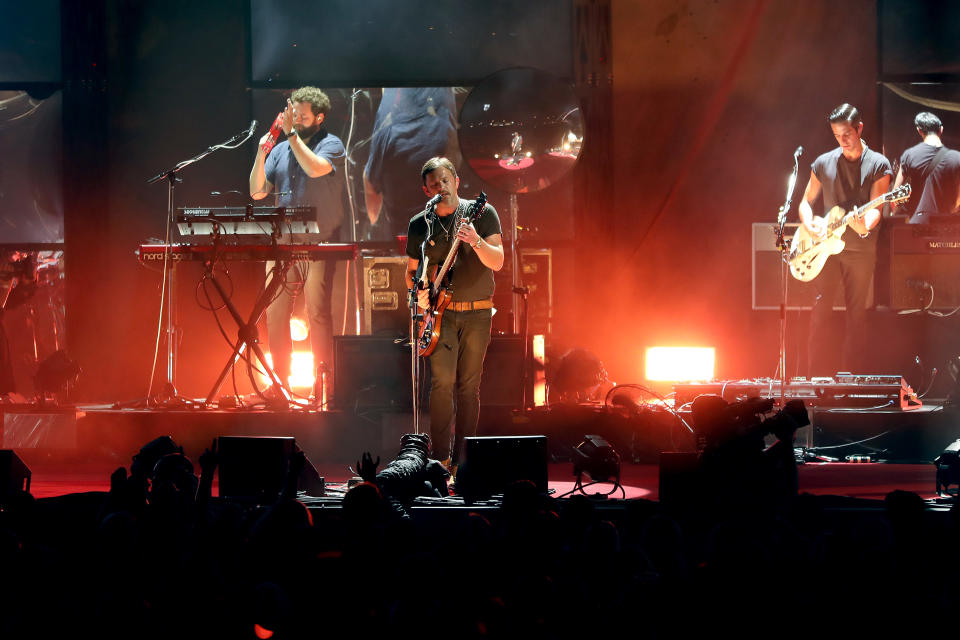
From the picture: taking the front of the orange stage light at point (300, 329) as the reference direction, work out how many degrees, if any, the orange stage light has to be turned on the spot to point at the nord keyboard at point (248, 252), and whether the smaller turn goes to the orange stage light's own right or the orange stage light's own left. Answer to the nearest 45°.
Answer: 0° — it already faces it

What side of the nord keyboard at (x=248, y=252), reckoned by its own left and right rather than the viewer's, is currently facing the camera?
back

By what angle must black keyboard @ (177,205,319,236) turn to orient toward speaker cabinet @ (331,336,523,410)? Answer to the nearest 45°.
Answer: approximately 135° to its right

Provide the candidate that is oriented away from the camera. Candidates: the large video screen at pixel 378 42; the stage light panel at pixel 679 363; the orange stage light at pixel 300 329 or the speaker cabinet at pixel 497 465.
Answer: the speaker cabinet

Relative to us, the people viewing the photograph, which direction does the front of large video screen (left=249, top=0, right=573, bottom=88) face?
facing the viewer

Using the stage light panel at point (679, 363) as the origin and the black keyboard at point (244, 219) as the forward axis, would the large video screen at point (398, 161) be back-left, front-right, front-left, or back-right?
front-right

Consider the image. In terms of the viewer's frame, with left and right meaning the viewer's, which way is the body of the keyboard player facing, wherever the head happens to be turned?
facing the viewer and to the left of the viewer

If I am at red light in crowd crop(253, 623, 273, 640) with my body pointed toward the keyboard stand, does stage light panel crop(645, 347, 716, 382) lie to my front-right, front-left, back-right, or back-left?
front-right

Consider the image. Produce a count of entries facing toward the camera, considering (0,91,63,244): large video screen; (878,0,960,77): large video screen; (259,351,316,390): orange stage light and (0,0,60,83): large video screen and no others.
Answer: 4

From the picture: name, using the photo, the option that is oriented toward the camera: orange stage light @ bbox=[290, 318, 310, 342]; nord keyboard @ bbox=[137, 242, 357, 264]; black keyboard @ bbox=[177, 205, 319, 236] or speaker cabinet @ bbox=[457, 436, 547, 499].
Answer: the orange stage light

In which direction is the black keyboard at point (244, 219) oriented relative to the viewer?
away from the camera

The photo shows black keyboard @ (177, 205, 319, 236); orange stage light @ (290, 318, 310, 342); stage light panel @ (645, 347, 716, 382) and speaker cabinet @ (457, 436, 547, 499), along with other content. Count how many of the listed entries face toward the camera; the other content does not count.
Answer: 2

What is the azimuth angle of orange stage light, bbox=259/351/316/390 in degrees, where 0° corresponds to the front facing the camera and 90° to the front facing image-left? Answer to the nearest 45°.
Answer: approximately 0°

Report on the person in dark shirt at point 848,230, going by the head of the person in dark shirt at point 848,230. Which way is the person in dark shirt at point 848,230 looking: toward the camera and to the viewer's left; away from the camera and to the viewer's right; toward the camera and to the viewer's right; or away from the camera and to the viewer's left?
toward the camera and to the viewer's left

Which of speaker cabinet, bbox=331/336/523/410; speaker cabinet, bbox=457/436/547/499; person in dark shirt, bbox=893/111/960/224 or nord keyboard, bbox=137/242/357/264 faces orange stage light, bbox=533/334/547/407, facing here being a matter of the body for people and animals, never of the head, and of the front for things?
speaker cabinet, bbox=457/436/547/499

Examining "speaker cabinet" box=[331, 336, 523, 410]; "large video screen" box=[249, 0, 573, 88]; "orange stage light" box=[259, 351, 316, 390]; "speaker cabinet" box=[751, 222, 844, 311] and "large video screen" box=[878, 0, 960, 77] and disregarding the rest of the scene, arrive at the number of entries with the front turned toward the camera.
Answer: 5

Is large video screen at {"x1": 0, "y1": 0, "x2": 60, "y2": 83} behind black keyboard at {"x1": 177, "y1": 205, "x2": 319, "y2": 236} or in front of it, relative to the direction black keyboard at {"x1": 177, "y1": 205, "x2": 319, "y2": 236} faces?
in front

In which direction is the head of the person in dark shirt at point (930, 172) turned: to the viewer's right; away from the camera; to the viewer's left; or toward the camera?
away from the camera

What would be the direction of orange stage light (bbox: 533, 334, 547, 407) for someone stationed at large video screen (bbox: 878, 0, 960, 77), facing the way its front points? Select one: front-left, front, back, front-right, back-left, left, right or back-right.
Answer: front-right

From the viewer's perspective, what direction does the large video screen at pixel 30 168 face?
toward the camera

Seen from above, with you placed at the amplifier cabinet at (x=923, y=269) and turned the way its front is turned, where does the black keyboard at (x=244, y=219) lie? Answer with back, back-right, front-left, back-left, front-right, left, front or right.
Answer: front-right
